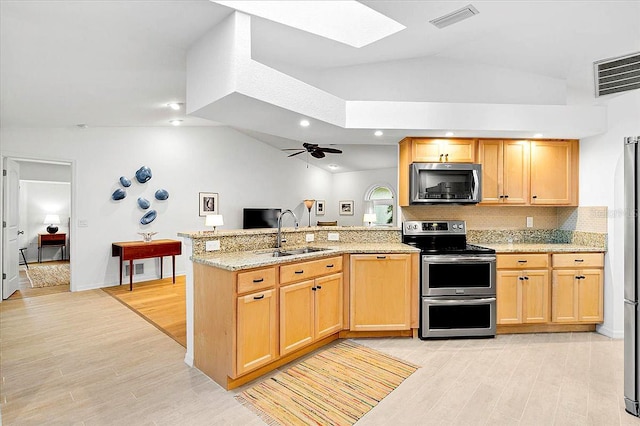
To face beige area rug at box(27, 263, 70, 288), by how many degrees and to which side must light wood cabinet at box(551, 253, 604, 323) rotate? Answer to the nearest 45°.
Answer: approximately 90° to its right

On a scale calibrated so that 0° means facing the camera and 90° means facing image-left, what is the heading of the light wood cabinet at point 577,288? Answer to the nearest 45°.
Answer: approximately 0°

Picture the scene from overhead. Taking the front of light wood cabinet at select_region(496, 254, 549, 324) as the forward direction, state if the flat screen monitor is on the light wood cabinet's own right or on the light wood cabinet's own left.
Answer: on the light wood cabinet's own right

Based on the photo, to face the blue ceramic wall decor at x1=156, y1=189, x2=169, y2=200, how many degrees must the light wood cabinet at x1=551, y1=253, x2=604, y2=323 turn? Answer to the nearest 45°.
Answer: approximately 90° to its right

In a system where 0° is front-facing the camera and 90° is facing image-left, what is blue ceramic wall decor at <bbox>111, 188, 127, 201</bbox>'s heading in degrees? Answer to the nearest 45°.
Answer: approximately 0°

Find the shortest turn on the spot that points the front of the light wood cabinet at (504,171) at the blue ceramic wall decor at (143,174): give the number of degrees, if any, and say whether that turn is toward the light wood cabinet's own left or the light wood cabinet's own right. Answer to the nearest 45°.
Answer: approximately 90° to the light wood cabinet's own right

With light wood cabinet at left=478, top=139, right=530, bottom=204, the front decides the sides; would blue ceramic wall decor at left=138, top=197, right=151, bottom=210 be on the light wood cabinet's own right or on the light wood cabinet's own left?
on the light wood cabinet's own right

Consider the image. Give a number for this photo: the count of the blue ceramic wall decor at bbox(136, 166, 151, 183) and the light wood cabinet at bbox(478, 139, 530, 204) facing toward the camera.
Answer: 2

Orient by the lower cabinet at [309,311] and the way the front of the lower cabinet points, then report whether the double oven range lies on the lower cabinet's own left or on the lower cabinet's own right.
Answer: on the lower cabinet's own left

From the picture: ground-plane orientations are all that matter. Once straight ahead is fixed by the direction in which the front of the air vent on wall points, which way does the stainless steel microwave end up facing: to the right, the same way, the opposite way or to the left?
to the left

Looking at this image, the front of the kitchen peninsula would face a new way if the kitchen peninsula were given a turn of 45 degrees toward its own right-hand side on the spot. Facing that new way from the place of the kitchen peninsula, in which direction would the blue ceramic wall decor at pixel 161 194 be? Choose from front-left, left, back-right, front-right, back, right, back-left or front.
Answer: back-right
